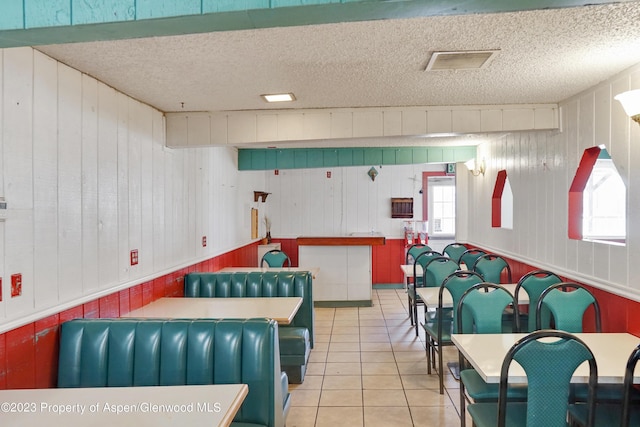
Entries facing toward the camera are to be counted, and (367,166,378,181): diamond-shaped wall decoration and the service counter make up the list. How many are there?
2

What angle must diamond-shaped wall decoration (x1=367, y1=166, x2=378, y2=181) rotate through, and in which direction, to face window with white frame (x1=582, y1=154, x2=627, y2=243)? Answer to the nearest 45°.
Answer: approximately 45° to its left

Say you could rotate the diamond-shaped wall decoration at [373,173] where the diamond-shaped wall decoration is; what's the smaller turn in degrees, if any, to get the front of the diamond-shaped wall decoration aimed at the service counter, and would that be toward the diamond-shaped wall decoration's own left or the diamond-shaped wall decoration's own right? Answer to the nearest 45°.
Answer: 0° — it already faces it

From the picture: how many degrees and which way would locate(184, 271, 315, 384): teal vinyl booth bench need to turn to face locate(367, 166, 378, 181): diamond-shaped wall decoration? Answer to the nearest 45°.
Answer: approximately 135° to its left

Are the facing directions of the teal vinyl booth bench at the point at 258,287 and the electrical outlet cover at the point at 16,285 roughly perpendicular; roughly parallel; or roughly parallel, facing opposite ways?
roughly perpendicular

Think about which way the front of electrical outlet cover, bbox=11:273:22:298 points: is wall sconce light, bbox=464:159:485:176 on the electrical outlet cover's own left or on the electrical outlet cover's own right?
on the electrical outlet cover's own left

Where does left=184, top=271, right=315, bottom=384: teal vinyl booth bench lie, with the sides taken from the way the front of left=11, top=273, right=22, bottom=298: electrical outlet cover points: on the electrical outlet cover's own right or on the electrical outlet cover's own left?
on the electrical outlet cover's own left

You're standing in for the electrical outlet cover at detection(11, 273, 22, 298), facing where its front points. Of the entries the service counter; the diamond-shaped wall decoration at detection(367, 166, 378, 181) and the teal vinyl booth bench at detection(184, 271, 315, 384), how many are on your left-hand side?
3

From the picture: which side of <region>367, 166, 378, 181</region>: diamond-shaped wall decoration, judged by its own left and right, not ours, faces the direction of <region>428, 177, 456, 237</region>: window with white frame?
left

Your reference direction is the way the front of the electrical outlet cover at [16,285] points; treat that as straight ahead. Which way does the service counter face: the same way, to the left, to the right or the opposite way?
to the right

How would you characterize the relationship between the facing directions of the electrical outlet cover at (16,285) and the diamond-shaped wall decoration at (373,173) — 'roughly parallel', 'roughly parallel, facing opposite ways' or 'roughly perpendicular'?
roughly perpendicular

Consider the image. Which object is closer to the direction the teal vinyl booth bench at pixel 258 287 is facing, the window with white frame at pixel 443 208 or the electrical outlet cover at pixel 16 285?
the electrical outlet cover

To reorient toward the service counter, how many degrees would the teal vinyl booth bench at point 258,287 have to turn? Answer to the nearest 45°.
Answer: approximately 135° to its left

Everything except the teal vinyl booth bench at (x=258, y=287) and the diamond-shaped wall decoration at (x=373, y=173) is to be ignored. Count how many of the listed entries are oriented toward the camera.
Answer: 2
